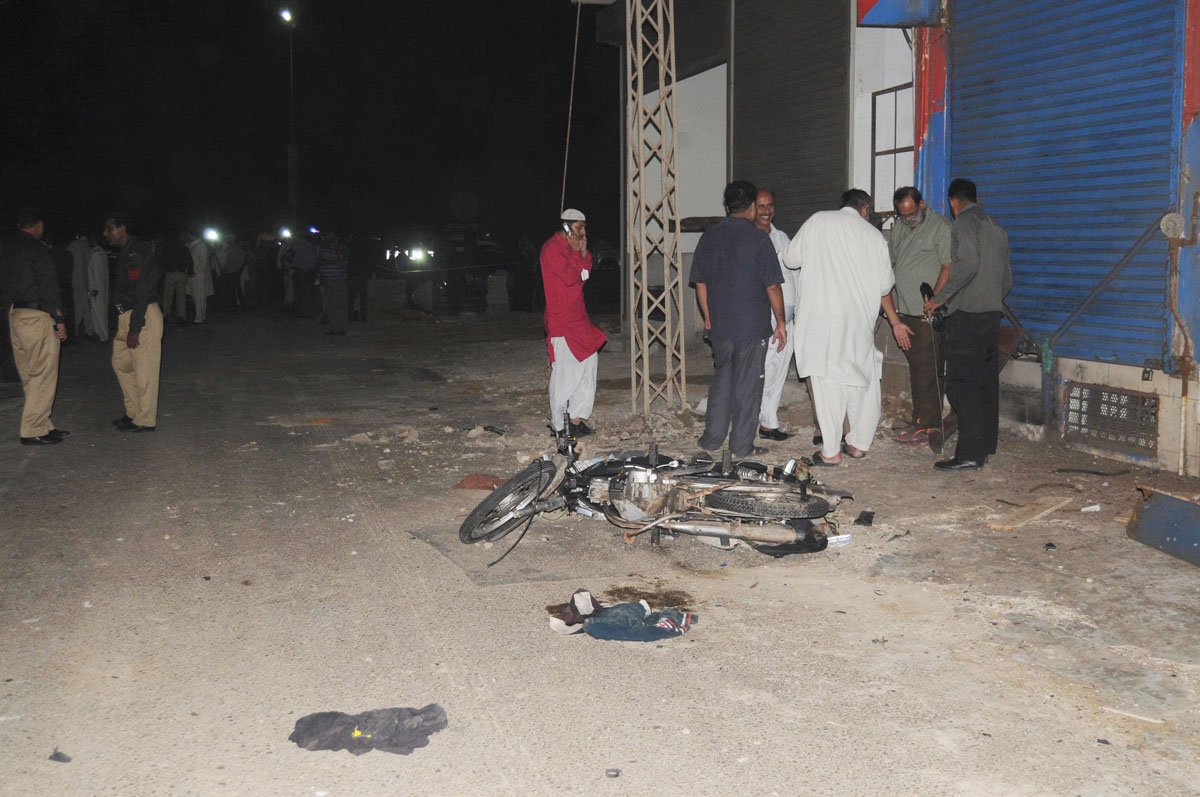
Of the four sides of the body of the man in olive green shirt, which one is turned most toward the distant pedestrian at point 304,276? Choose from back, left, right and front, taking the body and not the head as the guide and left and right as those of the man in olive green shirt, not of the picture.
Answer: right

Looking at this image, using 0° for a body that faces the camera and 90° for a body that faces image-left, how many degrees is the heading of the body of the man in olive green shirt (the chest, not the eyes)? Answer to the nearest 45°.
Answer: approximately 45°

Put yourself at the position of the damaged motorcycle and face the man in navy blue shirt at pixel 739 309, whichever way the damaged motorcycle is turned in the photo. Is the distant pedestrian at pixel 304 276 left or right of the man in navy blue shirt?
left

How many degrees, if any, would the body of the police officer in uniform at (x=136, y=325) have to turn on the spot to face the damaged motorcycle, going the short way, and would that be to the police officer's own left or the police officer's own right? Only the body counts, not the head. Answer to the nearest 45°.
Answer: approximately 135° to the police officer's own left

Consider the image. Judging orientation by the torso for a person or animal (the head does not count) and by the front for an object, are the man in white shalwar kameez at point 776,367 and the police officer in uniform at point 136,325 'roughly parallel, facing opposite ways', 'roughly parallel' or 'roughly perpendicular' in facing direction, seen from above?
roughly perpendicular

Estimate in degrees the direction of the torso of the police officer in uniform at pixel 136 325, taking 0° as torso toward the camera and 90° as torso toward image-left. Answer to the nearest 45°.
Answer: approximately 90°

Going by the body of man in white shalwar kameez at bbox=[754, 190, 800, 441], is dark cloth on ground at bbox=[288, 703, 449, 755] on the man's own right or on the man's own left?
on the man's own right

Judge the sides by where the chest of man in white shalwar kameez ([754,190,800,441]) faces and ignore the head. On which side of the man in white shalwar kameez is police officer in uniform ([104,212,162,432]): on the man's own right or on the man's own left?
on the man's own right

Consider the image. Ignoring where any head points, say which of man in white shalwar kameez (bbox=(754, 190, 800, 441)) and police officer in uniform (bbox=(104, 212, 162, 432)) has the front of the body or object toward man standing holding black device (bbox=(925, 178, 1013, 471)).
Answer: the man in white shalwar kameez

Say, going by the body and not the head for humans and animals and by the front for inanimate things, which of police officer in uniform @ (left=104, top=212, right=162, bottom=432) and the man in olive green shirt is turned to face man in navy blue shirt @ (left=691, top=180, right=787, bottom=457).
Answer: the man in olive green shirt

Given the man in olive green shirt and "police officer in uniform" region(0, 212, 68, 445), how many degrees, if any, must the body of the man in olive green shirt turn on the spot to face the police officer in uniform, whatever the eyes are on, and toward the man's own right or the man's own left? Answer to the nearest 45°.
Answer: approximately 45° to the man's own right

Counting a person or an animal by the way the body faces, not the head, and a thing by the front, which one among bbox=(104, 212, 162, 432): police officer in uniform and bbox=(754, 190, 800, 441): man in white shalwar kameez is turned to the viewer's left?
the police officer in uniform

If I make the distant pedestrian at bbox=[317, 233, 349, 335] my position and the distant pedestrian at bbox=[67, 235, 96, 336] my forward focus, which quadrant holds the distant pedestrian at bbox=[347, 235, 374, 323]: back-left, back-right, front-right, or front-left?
back-right

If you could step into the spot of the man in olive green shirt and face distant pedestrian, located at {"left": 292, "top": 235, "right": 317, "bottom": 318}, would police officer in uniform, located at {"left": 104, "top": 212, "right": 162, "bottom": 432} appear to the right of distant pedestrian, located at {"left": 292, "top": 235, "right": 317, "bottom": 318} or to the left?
left
